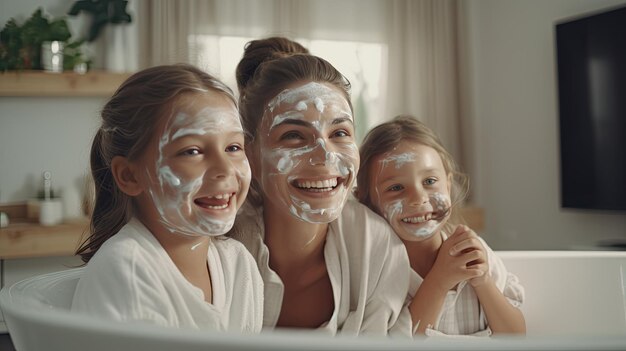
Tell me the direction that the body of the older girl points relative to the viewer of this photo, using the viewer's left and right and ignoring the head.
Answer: facing the viewer and to the right of the viewer

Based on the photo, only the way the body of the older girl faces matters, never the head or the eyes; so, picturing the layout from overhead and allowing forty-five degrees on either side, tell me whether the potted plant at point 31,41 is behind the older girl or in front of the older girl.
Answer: behind

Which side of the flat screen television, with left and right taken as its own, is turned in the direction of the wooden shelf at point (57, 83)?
front

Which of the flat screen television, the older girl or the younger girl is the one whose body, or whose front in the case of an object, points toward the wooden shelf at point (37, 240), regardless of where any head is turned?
the flat screen television

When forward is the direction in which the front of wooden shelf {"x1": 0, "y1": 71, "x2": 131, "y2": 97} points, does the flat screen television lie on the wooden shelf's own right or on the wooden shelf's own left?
on the wooden shelf's own left

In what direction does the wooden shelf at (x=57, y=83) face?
toward the camera

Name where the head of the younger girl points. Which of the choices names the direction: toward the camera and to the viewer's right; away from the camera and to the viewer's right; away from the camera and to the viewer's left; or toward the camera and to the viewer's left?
toward the camera and to the viewer's left

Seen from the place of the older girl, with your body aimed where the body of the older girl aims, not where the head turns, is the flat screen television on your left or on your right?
on your left

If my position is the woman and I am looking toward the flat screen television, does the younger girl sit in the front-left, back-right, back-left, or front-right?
front-right

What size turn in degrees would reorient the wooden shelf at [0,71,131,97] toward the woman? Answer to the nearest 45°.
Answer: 0° — it already faces them

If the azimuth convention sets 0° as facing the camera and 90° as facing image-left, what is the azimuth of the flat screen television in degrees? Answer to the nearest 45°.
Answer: approximately 45°

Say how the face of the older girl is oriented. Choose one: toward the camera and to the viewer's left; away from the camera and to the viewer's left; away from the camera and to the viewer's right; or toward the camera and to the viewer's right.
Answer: toward the camera and to the viewer's right

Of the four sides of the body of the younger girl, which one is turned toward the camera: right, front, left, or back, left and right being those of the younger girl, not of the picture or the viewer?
front
